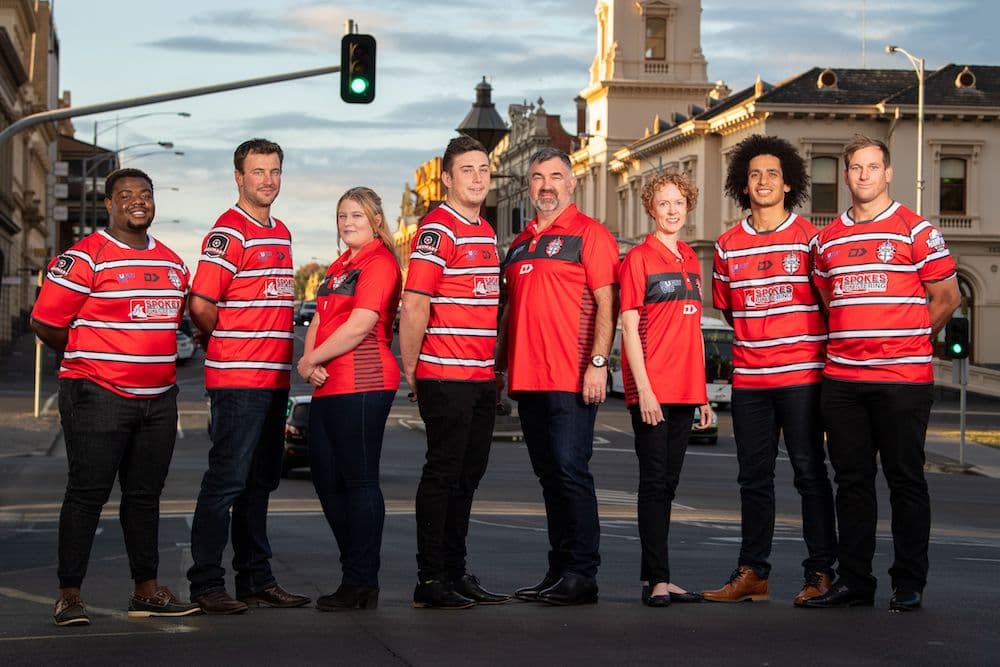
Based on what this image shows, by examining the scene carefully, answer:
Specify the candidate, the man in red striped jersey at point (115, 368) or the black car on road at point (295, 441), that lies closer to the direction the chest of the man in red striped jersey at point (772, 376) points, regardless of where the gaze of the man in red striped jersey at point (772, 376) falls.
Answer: the man in red striped jersey

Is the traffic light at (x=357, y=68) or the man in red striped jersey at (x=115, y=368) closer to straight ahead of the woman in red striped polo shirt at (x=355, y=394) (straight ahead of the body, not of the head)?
the man in red striped jersey

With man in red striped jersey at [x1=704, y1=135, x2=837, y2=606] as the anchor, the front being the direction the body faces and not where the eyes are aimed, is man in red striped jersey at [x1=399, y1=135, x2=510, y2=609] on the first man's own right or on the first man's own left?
on the first man's own right

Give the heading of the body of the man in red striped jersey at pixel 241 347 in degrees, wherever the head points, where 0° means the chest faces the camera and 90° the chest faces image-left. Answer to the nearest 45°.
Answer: approximately 315°

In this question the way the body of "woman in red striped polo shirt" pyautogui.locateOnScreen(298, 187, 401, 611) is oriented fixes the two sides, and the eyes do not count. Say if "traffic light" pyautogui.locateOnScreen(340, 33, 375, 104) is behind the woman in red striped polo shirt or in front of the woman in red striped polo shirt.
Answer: behind

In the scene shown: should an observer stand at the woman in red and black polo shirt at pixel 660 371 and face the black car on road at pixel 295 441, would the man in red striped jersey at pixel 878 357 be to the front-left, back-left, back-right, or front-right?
back-right

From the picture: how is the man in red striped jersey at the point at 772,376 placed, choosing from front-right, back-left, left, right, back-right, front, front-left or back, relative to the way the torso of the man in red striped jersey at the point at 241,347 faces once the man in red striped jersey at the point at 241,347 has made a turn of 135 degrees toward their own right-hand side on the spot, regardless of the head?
back

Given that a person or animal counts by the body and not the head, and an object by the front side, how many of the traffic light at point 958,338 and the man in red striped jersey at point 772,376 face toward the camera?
2

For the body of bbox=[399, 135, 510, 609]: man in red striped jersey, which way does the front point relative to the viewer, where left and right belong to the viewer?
facing the viewer and to the right of the viewer

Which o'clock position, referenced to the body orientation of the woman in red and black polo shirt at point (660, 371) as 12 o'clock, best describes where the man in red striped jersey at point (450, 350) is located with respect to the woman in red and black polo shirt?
The man in red striped jersey is roughly at 4 o'clock from the woman in red and black polo shirt.

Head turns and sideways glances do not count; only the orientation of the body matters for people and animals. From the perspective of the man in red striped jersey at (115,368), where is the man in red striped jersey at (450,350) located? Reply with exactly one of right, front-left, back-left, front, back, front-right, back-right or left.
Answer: front-left
